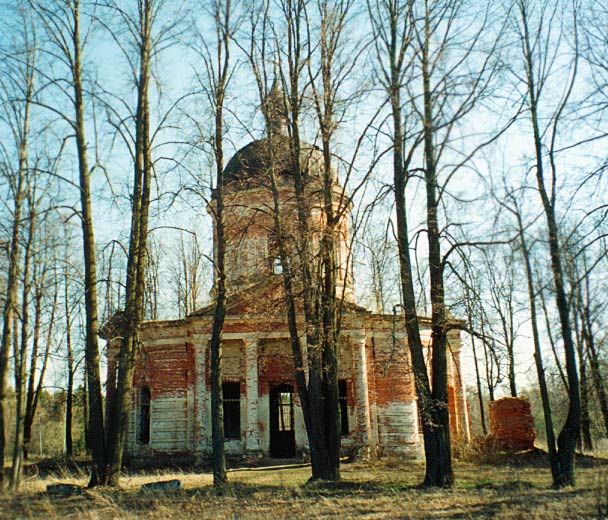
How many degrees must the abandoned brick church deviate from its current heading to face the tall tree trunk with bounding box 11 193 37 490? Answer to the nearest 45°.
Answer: approximately 45° to its right

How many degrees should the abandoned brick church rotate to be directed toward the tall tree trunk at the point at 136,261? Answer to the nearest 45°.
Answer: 0° — it already faces it

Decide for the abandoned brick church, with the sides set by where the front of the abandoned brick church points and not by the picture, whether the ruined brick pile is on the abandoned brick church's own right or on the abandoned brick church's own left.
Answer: on the abandoned brick church's own left

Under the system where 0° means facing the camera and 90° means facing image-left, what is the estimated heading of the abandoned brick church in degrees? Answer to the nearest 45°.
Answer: approximately 0°

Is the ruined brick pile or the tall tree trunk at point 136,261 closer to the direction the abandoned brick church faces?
the tall tree trunk

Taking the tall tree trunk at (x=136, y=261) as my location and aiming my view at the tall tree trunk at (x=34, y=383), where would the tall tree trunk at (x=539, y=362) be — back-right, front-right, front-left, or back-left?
back-right

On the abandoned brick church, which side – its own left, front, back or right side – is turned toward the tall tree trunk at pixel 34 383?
right

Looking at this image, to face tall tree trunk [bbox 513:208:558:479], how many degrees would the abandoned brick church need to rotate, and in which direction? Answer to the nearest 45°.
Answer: approximately 45° to its left
